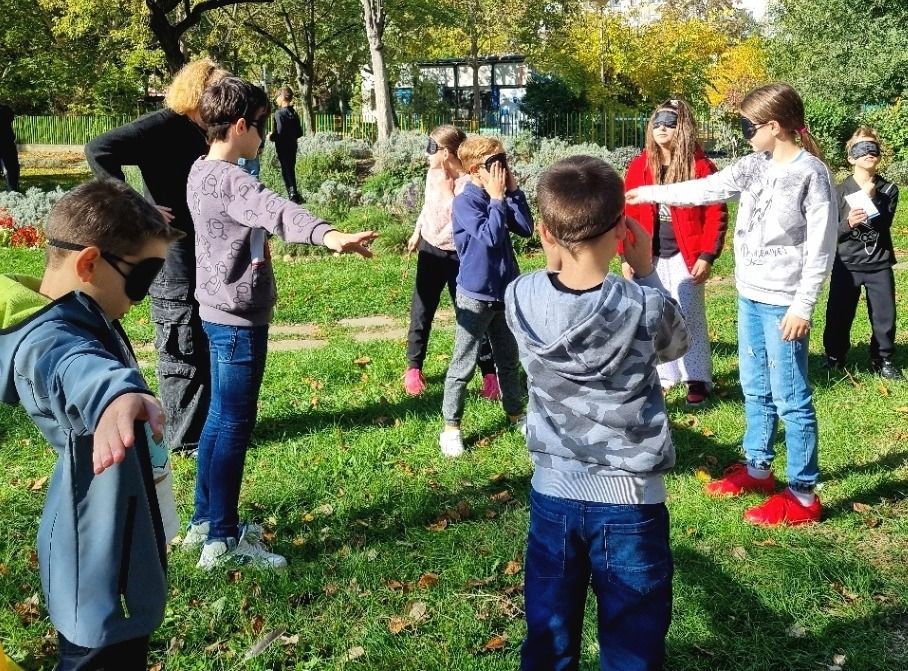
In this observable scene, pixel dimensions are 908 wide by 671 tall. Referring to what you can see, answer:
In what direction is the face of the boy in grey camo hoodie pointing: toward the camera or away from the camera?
away from the camera

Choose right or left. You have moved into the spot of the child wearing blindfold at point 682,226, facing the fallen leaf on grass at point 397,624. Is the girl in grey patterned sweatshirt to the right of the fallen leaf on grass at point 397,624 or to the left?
left

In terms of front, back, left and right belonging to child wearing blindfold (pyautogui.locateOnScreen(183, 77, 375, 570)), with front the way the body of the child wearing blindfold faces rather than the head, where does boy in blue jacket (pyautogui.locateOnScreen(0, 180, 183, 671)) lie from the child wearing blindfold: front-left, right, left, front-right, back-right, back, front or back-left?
right

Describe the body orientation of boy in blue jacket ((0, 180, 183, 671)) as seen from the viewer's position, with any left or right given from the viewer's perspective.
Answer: facing to the right of the viewer

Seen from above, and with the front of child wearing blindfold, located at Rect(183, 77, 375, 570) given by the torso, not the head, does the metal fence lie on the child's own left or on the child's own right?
on the child's own left

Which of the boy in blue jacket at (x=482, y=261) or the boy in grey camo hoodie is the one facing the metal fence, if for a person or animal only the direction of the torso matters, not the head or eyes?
the boy in grey camo hoodie

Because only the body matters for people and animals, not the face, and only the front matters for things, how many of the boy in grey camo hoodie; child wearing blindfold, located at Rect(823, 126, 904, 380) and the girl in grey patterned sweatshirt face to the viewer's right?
0

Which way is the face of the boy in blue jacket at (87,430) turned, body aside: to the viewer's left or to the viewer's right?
to the viewer's right

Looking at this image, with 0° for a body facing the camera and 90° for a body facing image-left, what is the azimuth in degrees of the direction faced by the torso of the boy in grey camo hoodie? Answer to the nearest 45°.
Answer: approximately 180°

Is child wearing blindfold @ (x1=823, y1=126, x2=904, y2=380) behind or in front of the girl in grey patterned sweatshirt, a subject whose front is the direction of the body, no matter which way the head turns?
behind

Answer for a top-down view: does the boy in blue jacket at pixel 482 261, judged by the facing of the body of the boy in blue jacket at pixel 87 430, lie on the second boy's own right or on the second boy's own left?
on the second boy's own left

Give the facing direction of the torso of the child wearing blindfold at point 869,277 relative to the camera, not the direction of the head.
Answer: toward the camera

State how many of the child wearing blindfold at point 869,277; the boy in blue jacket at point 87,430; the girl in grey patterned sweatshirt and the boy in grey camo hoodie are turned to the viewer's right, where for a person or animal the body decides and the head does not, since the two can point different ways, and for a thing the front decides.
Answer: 1
